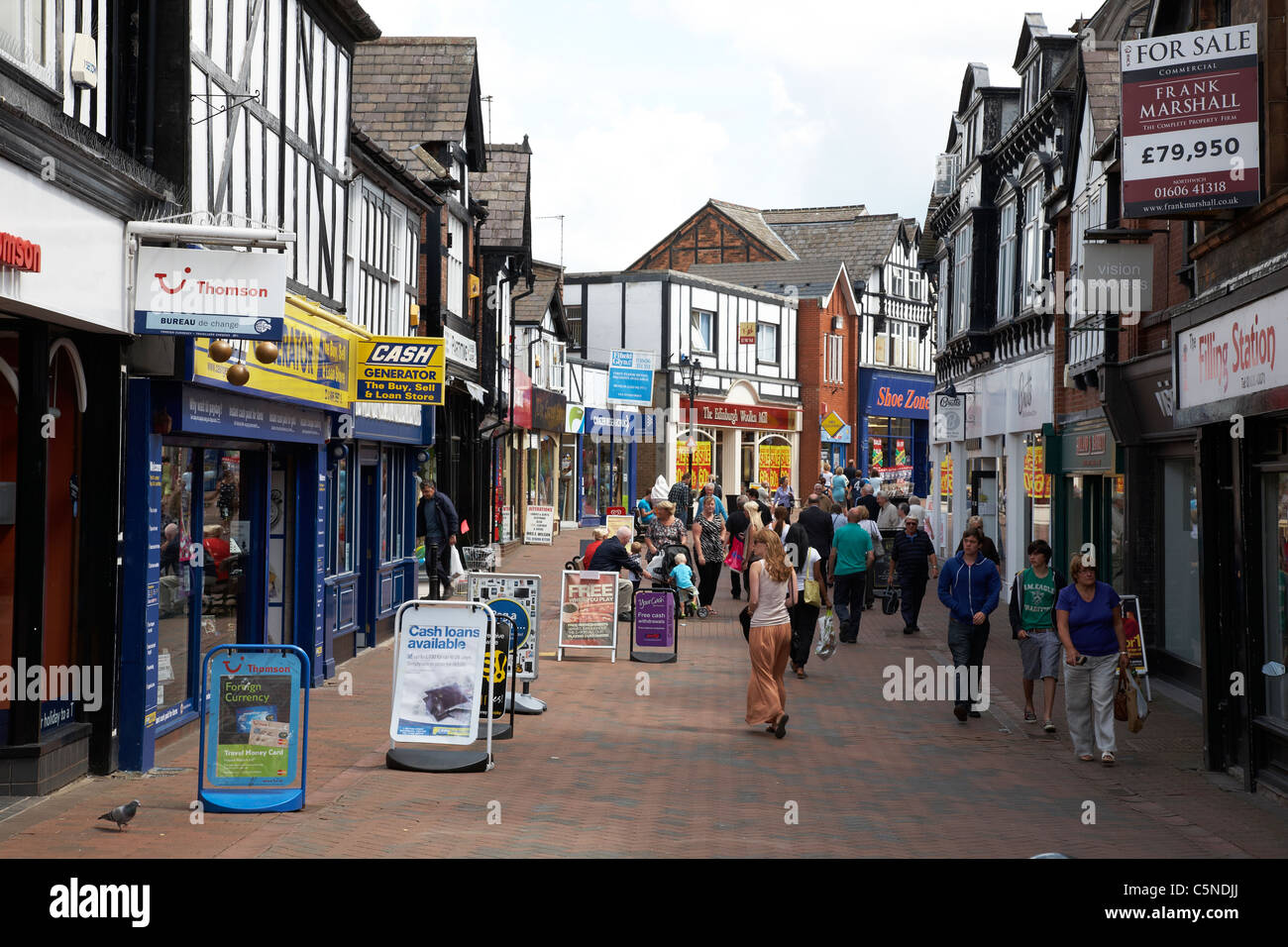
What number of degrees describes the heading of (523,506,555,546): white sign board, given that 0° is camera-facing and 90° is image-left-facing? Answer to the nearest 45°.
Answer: approximately 0°

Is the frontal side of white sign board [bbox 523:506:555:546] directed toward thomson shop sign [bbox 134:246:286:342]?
yes

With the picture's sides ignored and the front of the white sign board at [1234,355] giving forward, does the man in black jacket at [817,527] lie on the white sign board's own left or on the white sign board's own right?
on the white sign board's own right

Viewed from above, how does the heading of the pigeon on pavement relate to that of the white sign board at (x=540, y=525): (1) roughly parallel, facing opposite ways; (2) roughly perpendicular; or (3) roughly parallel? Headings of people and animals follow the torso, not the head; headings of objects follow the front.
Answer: roughly perpendicular

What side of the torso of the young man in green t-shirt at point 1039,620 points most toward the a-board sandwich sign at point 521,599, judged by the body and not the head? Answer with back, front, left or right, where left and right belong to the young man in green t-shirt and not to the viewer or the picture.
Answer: right

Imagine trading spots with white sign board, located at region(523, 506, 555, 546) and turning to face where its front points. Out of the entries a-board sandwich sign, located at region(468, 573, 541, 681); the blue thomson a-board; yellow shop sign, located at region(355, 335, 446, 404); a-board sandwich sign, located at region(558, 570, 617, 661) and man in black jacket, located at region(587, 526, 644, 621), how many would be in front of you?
5

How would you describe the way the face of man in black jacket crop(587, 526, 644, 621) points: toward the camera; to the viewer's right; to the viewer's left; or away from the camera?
to the viewer's right

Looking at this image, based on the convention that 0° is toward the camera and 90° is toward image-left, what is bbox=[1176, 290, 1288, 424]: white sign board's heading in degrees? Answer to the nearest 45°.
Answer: approximately 45°

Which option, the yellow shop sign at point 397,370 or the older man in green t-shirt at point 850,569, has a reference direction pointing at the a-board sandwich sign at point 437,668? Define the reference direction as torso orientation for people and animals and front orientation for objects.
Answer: the yellow shop sign

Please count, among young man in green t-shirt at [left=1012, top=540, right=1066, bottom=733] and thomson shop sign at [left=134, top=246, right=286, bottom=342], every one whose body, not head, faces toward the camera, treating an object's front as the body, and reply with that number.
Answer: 2

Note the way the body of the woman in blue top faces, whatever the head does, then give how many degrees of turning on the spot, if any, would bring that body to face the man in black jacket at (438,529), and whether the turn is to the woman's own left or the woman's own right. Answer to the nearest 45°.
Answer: approximately 135° to the woman's own right
